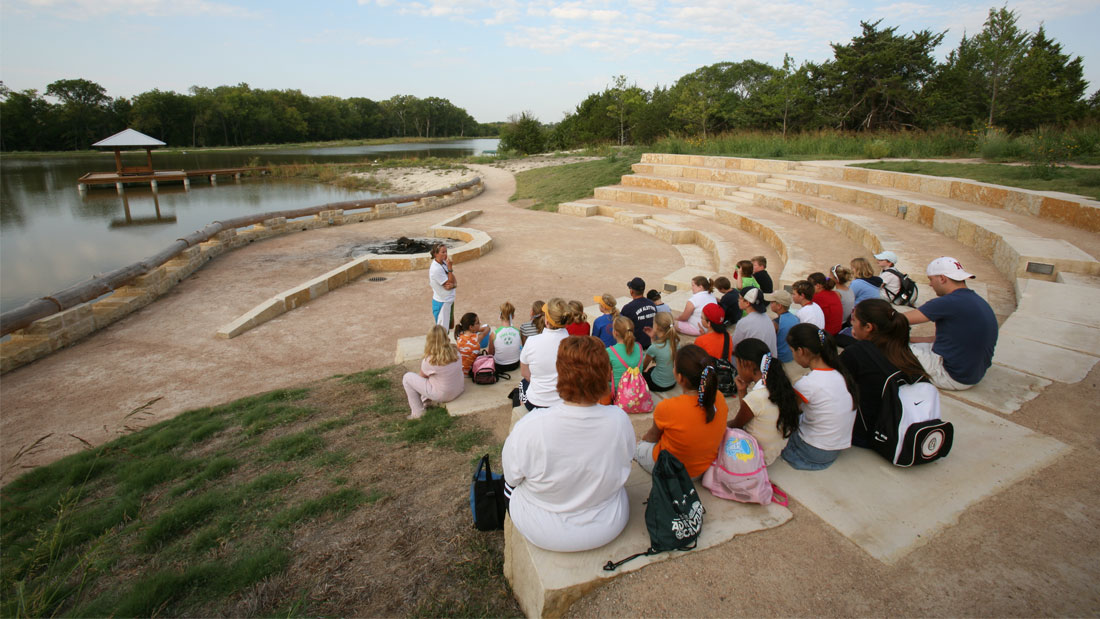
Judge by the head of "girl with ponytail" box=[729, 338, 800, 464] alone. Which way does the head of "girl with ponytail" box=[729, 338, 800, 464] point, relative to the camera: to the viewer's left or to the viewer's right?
to the viewer's left

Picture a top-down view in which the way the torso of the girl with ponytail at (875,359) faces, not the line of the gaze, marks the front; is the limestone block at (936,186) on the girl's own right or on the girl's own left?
on the girl's own right

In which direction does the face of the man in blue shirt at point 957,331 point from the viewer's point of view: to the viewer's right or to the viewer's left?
to the viewer's left

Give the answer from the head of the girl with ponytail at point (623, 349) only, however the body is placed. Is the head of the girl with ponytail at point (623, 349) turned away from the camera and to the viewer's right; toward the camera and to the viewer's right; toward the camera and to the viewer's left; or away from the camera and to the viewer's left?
away from the camera and to the viewer's left

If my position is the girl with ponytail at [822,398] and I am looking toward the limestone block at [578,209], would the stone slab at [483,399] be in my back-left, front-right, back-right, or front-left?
front-left

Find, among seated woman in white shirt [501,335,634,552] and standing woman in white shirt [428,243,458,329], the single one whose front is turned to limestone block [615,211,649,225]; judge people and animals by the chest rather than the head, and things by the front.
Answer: the seated woman in white shirt

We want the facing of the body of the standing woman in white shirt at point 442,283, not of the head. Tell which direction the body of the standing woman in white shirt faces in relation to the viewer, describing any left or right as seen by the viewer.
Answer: facing the viewer and to the right of the viewer

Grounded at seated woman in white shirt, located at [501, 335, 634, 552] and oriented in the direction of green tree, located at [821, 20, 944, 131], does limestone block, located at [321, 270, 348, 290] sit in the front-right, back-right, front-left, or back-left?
front-left

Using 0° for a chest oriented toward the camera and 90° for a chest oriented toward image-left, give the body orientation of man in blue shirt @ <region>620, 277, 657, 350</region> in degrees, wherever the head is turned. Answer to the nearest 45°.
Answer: approximately 135°

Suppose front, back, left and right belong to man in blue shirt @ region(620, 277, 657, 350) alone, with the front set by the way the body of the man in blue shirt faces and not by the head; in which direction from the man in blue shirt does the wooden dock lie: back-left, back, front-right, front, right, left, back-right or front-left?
front

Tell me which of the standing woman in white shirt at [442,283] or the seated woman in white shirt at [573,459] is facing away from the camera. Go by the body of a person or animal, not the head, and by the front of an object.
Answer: the seated woman in white shirt

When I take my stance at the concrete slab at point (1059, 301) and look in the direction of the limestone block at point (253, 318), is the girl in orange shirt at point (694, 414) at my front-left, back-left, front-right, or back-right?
front-left

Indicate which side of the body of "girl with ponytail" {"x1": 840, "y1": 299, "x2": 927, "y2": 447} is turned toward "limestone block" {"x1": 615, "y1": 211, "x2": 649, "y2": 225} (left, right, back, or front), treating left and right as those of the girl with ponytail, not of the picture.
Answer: front

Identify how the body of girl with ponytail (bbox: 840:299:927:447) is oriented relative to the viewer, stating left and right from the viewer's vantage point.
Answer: facing away from the viewer and to the left of the viewer

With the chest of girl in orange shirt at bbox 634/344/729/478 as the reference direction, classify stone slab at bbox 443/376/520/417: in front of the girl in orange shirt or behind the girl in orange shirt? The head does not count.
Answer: in front

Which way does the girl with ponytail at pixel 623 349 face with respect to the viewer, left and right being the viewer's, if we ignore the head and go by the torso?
facing away from the viewer and to the left of the viewer

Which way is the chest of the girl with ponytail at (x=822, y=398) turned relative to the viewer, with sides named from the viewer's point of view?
facing away from the viewer and to the left of the viewer

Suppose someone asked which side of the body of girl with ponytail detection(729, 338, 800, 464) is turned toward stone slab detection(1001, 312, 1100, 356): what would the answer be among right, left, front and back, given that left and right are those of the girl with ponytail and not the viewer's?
right

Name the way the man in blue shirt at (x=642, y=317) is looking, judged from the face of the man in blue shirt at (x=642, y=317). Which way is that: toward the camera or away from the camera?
away from the camera
